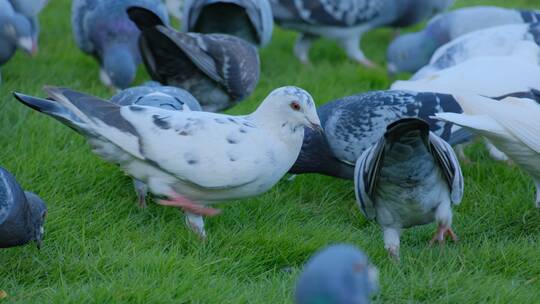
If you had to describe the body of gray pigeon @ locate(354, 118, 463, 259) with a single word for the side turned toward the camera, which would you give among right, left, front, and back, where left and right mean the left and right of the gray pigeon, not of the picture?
back

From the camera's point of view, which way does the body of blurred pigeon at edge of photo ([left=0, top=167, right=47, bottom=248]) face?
to the viewer's right

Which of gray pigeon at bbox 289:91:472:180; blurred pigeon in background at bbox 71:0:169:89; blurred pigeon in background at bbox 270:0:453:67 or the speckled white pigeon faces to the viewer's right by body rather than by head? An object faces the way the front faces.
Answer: the speckled white pigeon

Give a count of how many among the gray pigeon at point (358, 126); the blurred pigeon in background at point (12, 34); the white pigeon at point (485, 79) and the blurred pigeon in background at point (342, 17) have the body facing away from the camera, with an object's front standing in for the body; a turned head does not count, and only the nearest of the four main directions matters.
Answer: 0

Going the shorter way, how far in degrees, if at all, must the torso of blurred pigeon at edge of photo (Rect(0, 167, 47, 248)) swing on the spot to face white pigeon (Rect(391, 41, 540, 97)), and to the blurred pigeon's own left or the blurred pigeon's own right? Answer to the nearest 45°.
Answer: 0° — it already faces it

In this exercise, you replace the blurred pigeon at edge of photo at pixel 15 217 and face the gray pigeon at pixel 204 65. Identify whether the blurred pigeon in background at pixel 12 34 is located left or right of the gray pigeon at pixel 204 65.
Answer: left

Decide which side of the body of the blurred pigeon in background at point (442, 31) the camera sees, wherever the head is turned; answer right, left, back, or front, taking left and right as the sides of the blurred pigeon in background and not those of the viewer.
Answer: left

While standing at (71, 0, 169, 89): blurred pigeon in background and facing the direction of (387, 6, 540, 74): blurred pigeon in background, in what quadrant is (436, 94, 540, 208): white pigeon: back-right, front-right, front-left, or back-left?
front-right

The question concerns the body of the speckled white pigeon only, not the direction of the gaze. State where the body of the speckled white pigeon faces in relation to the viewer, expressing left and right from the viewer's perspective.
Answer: facing to the right of the viewer

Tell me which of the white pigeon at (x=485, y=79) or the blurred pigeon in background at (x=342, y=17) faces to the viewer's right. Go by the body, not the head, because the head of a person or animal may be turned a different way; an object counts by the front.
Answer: the white pigeon

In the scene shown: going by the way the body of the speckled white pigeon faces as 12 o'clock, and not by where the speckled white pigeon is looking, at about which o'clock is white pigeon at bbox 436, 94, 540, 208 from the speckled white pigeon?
The white pigeon is roughly at 12 o'clock from the speckled white pigeon.
